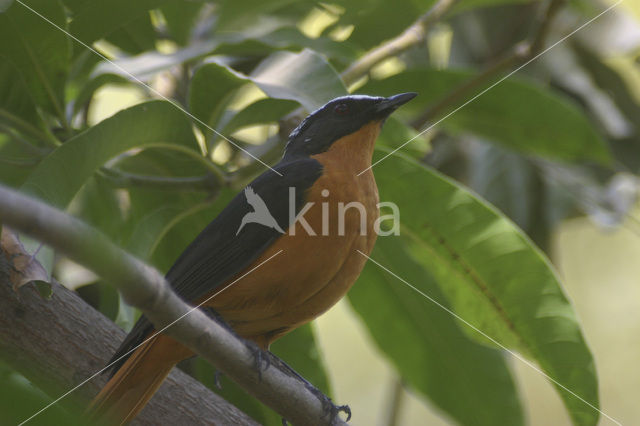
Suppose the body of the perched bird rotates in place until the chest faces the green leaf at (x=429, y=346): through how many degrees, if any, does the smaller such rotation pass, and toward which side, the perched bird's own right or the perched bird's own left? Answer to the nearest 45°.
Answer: approximately 45° to the perched bird's own left

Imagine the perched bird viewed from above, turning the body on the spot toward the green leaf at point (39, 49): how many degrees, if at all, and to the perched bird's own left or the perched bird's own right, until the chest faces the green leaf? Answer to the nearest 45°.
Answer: approximately 180°

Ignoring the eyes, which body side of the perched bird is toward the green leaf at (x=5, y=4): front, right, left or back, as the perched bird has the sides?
back

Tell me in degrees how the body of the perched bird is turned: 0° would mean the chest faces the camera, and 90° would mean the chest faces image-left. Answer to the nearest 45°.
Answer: approximately 270°
